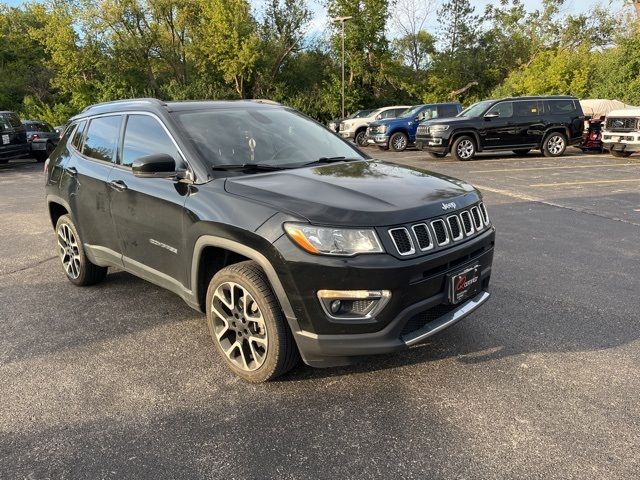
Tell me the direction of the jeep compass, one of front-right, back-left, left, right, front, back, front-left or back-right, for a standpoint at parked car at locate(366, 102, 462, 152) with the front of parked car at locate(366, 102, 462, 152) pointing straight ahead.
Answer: front-left

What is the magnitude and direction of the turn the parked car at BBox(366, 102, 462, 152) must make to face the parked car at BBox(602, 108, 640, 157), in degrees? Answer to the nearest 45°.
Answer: approximately 90° to its left

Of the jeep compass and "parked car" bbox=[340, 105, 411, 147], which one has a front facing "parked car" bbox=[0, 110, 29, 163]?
"parked car" bbox=[340, 105, 411, 147]

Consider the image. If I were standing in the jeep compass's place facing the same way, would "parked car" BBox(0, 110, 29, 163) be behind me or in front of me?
behind

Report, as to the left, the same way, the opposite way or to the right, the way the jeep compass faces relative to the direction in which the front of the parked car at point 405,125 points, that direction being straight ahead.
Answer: to the left

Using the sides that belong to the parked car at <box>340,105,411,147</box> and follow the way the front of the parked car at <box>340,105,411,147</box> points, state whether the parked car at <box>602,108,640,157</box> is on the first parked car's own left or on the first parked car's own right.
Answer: on the first parked car's own left

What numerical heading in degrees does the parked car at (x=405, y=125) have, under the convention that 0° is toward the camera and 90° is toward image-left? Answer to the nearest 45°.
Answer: approximately 45°

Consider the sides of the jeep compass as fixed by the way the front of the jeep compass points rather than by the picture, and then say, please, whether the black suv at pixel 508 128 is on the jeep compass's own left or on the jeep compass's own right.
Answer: on the jeep compass's own left

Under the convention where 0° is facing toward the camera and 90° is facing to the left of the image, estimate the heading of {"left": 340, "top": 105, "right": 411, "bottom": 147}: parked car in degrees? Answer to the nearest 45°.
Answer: approximately 45°

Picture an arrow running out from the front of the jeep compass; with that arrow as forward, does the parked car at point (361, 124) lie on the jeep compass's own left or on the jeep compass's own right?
on the jeep compass's own left

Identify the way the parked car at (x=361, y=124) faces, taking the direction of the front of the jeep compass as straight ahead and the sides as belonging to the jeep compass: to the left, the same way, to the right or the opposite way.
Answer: to the right
